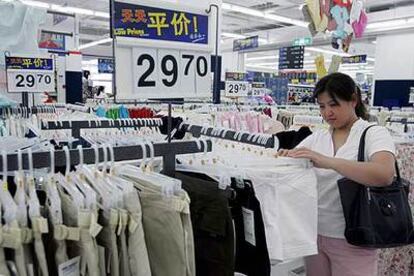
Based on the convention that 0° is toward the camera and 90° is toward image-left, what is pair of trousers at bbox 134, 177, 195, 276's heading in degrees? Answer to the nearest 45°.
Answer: approximately 315°

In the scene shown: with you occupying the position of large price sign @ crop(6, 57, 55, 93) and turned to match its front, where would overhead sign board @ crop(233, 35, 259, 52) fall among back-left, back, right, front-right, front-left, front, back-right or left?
back-left

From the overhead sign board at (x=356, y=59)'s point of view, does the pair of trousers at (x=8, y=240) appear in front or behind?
in front

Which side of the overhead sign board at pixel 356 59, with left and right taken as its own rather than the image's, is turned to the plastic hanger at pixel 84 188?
front

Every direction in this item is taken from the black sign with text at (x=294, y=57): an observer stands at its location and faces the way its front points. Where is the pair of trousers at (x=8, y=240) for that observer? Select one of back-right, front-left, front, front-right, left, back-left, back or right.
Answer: front

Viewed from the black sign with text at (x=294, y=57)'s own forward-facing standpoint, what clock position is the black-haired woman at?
The black-haired woman is roughly at 12 o'clock from the black sign with text.

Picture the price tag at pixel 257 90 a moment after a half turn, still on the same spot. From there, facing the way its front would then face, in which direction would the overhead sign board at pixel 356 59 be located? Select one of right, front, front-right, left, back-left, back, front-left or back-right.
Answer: front-right

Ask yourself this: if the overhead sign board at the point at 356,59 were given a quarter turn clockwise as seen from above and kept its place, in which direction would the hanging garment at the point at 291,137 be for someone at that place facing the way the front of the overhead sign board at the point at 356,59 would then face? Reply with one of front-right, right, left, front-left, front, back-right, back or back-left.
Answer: left

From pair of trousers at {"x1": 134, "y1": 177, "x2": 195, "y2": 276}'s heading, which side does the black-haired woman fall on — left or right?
on its left

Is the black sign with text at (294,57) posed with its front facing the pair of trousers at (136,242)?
yes

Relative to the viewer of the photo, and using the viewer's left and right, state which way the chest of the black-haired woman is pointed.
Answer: facing the viewer and to the left of the viewer

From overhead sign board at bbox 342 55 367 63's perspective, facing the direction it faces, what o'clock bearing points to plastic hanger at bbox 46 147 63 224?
The plastic hanger is roughly at 12 o'clock from the overhead sign board.

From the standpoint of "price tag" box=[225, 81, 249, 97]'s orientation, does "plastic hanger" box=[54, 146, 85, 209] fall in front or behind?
in front

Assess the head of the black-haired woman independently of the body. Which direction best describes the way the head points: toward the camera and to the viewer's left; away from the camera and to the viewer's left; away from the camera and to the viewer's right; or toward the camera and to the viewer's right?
toward the camera and to the viewer's left

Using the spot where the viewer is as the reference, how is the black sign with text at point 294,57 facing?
facing the viewer

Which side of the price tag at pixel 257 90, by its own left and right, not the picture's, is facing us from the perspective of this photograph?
front
